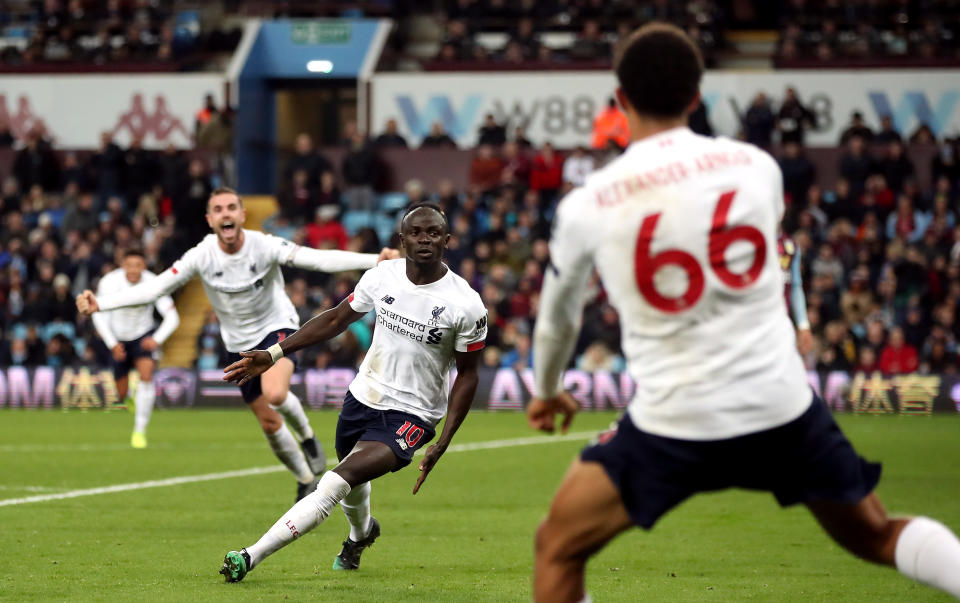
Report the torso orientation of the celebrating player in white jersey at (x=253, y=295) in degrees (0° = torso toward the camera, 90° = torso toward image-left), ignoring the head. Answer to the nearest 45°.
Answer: approximately 0°

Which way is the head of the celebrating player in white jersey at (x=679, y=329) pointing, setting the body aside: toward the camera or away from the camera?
away from the camera

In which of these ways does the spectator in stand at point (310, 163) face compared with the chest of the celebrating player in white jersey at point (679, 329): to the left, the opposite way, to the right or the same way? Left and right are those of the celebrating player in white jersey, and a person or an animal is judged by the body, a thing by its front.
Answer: the opposite way

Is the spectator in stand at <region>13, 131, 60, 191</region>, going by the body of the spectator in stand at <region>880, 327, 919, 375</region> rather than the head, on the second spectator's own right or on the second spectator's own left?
on the second spectator's own right

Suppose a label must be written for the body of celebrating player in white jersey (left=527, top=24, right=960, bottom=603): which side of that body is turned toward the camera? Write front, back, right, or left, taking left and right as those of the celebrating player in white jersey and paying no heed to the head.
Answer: back

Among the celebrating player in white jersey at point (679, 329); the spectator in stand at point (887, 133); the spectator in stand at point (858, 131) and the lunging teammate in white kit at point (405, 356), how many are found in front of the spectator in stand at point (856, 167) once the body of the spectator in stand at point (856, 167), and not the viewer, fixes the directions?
2

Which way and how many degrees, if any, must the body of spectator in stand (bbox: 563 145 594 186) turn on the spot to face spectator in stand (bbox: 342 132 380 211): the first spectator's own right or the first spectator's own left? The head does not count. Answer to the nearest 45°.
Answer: approximately 90° to the first spectator's own right

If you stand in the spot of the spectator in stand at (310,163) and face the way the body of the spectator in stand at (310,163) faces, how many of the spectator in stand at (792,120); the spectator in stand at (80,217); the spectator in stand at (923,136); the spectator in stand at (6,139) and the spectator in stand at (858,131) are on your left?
3
